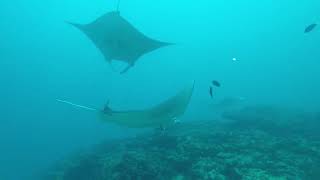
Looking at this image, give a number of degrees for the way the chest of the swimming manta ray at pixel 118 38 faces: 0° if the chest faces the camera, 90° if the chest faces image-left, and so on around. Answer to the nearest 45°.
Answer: approximately 0°

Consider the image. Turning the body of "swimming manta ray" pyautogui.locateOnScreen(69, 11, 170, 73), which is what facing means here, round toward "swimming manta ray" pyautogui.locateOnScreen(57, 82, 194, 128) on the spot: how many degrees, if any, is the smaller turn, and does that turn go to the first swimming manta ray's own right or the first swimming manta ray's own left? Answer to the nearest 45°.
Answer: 0° — it already faces it
